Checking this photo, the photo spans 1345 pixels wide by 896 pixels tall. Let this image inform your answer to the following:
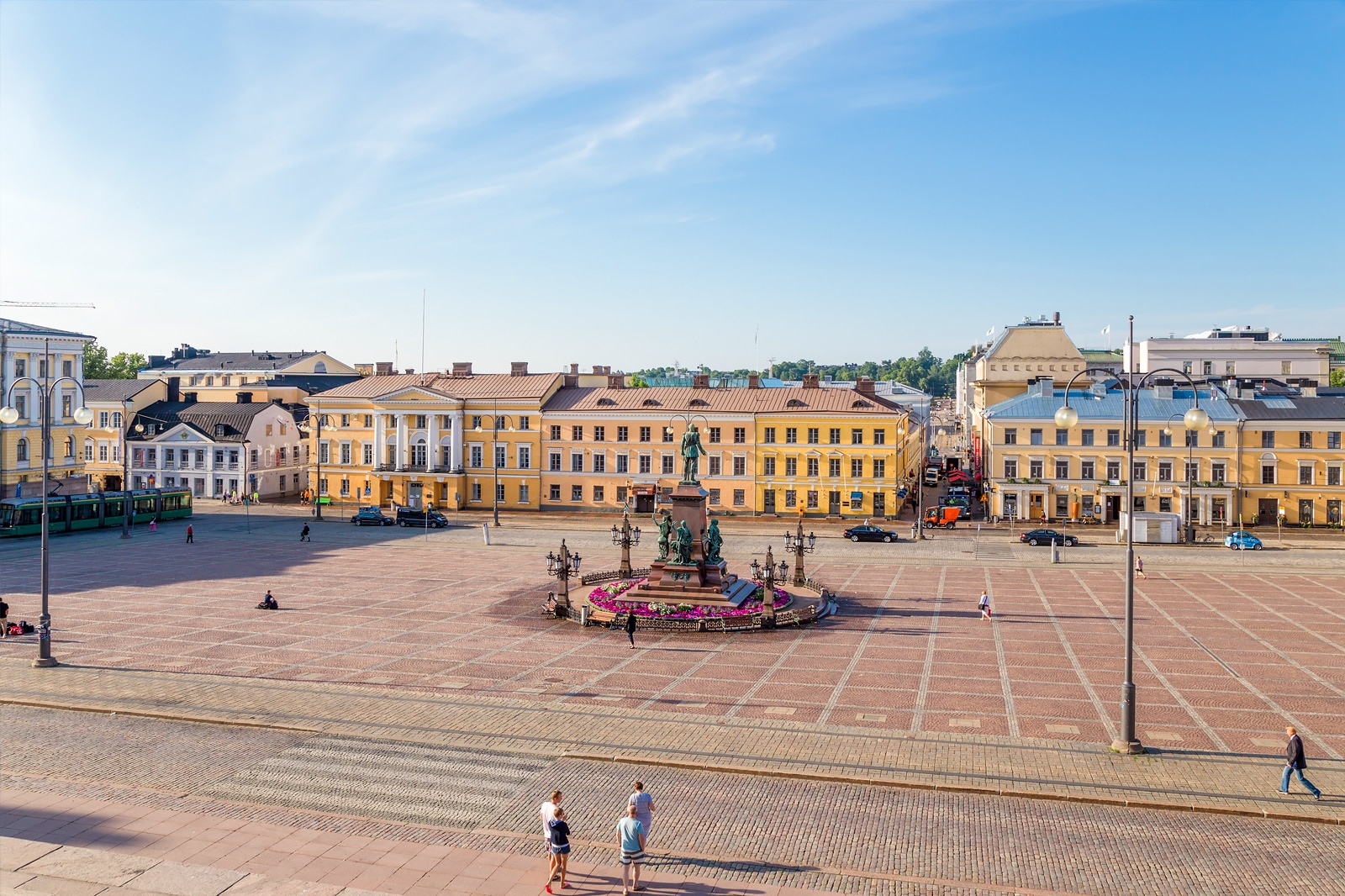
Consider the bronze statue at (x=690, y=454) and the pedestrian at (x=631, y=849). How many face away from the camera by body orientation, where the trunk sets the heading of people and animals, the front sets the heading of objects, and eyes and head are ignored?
2

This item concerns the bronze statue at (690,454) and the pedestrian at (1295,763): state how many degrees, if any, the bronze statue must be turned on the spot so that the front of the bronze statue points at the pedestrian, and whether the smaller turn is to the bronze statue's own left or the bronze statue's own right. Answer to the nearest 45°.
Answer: approximately 135° to the bronze statue's own right

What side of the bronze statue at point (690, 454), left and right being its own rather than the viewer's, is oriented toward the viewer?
back

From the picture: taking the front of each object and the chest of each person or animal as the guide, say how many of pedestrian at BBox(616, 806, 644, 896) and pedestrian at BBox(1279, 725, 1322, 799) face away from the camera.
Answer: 1

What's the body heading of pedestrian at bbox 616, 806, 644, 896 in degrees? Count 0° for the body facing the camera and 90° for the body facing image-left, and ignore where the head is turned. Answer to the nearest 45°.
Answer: approximately 180°

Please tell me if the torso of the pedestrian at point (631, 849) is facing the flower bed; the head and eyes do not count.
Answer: yes

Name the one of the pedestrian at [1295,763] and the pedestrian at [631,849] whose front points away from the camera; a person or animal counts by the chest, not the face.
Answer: the pedestrian at [631,849]

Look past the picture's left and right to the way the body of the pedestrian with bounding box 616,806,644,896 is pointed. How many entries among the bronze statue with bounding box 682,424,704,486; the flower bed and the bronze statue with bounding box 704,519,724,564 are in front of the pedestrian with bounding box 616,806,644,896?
3

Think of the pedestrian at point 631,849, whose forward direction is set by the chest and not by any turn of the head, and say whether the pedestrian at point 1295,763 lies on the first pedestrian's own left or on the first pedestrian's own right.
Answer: on the first pedestrian's own right
